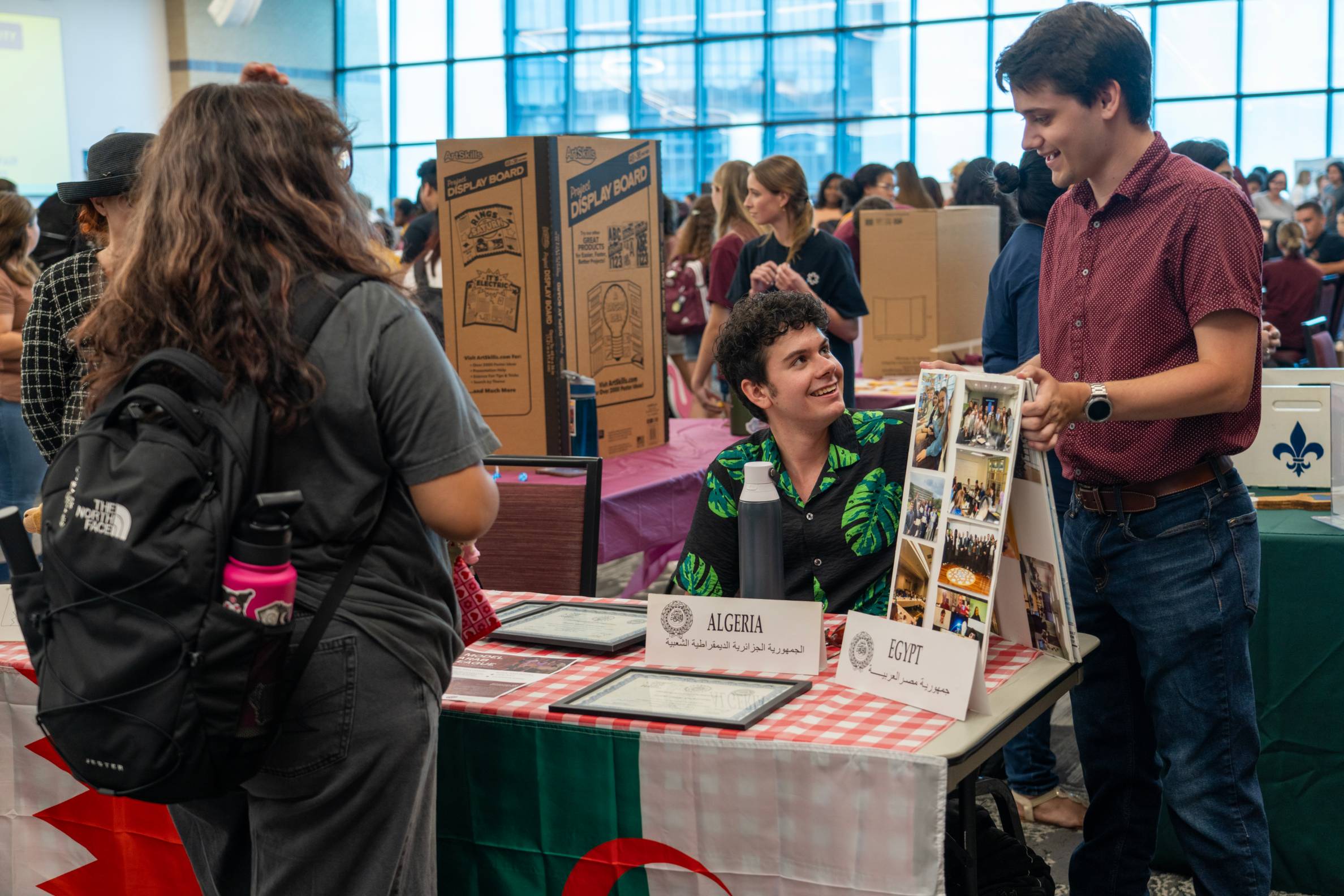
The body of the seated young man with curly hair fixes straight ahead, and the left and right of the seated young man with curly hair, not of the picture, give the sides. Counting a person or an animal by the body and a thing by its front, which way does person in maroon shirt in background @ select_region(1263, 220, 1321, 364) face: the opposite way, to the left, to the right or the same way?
the opposite way

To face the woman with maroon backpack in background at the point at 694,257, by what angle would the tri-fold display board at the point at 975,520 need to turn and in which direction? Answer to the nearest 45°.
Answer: approximately 135° to its right

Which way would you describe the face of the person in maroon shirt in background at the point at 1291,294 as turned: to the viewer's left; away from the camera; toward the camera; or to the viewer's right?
away from the camera

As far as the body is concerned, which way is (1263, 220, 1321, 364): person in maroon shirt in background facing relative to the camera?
away from the camera

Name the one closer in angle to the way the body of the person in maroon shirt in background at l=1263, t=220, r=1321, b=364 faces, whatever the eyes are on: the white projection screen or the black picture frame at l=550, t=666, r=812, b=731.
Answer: the white projection screen

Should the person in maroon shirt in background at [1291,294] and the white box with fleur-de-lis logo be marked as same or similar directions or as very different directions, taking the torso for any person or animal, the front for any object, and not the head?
very different directions

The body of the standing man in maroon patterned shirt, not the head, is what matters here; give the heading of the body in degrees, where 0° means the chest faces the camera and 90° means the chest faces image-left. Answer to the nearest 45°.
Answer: approximately 45°

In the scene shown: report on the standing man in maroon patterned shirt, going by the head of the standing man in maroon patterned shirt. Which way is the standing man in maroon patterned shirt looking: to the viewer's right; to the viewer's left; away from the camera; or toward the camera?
to the viewer's left

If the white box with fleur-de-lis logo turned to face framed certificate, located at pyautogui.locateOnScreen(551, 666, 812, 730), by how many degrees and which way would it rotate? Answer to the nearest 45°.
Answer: approximately 45° to its right

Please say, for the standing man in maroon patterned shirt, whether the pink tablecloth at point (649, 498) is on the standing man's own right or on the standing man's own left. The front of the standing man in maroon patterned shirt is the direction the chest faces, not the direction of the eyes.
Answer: on the standing man's own right

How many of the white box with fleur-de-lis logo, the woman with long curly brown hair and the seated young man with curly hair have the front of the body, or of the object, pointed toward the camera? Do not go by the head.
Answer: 2

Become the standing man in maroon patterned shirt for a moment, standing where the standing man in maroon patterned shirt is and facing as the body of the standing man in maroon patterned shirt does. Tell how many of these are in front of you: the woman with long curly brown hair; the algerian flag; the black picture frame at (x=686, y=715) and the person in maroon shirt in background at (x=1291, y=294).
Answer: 3

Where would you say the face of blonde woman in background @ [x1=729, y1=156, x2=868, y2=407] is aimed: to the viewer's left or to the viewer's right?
to the viewer's left

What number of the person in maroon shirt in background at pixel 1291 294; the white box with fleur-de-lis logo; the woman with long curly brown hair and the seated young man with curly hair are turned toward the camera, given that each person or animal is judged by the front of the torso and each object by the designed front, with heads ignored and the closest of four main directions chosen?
2
